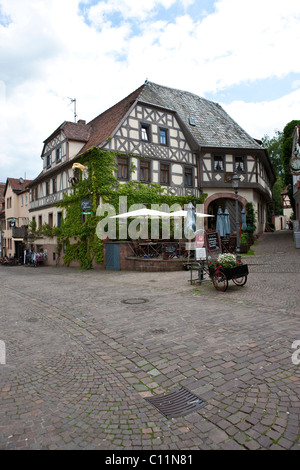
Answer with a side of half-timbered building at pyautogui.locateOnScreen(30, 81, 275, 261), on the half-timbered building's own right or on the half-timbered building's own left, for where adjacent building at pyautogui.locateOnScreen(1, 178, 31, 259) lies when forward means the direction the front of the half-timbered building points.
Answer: on the half-timbered building's own right

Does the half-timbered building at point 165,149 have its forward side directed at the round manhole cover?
yes

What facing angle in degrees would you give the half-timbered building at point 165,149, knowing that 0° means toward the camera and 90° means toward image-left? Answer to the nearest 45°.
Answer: approximately 0°

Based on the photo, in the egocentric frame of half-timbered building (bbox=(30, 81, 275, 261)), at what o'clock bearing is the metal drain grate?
The metal drain grate is roughly at 12 o'clock from the half-timbered building.

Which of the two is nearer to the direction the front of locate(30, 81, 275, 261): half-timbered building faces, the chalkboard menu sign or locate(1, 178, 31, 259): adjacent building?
the chalkboard menu sign

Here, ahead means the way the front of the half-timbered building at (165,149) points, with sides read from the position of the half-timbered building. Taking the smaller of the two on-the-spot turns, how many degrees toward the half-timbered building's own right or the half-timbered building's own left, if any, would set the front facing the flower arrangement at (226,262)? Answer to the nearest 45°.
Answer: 0° — it already faces it

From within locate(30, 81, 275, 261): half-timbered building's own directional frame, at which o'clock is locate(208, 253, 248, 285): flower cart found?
The flower cart is roughly at 12 o'clock from the half-timbered building.

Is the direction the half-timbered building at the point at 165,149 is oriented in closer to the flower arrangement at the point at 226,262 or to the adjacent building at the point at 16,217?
the flower arrangement

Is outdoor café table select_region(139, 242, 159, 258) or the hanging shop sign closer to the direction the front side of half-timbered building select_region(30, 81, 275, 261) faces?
the outdoor café table
